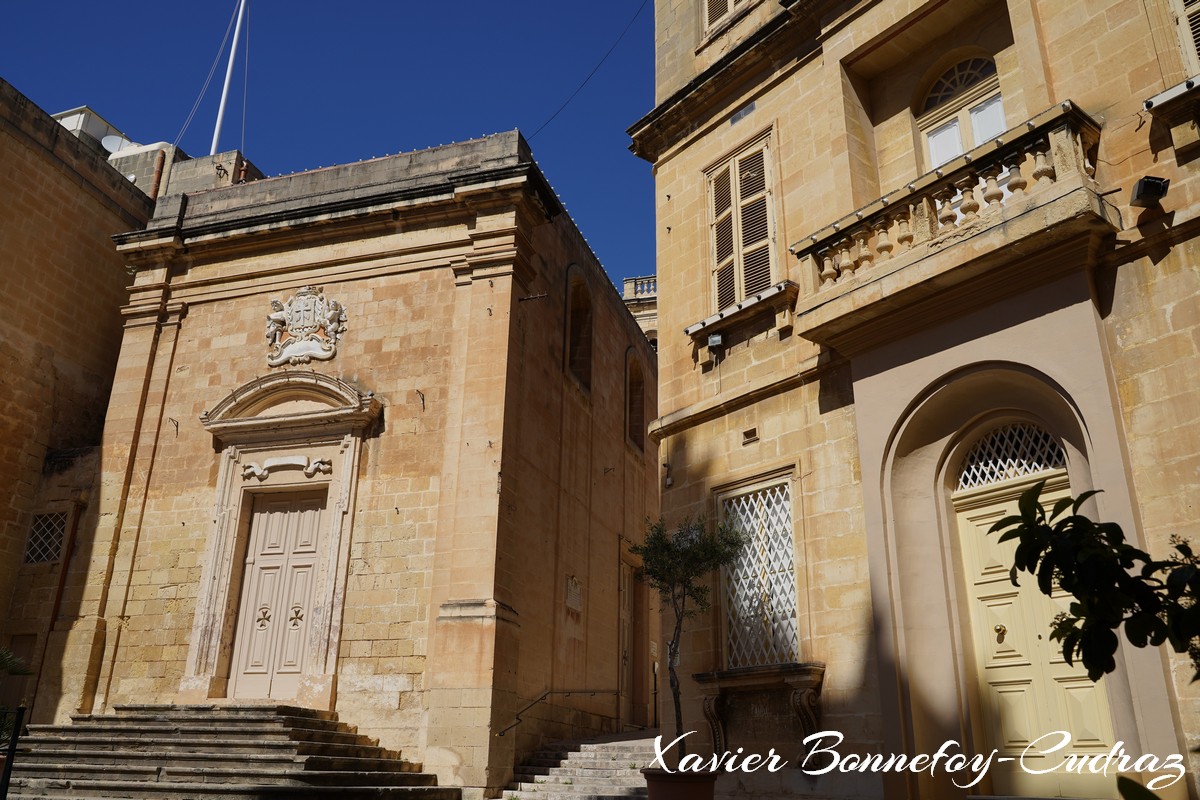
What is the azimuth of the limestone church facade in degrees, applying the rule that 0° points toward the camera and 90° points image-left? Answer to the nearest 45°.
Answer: approximately 45°

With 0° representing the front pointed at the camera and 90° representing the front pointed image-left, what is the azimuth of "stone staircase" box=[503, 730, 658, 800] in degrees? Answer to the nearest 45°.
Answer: approximately 0°

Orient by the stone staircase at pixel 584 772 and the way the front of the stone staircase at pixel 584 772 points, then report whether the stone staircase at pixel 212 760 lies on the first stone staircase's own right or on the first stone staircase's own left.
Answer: on the first stone staircase's own right

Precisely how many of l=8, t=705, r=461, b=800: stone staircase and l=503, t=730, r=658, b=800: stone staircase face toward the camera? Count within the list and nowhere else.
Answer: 2

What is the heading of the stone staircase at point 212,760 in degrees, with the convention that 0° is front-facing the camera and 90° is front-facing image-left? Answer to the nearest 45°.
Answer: approximately 0°
